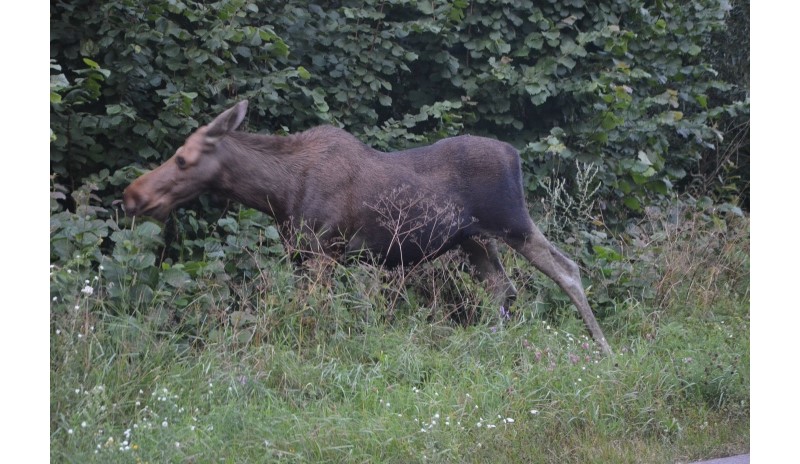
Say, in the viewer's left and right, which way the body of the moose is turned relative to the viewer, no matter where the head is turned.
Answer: facing to the left of the viewer
